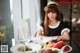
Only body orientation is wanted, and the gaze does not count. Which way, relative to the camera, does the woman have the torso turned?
toward the camera
